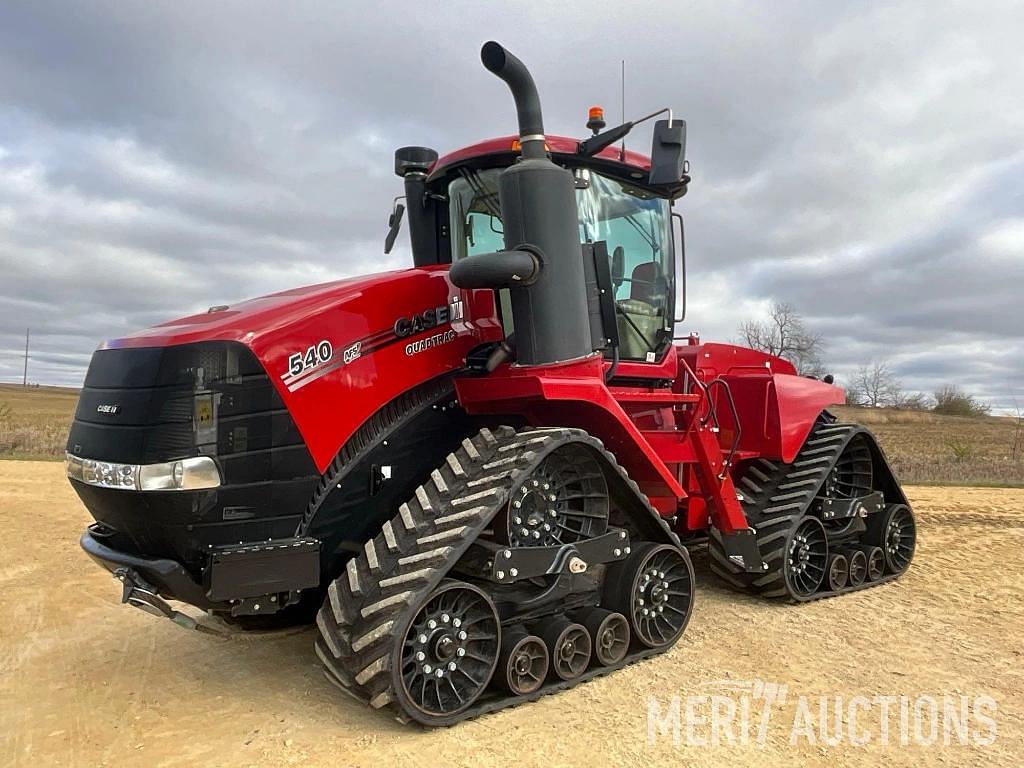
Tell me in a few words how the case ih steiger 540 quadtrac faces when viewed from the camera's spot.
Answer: facing the viewer and to the left of the viewer
